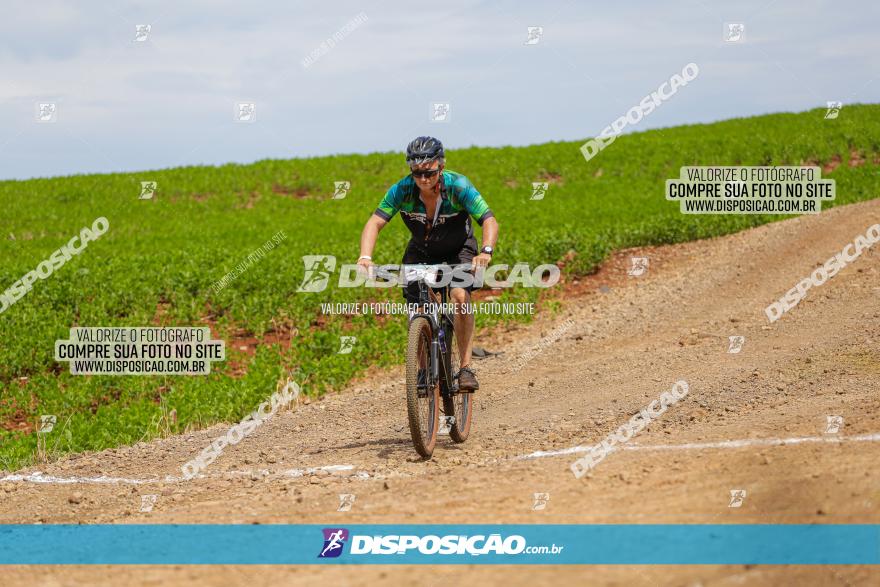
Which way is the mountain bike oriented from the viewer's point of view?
toward the camera
